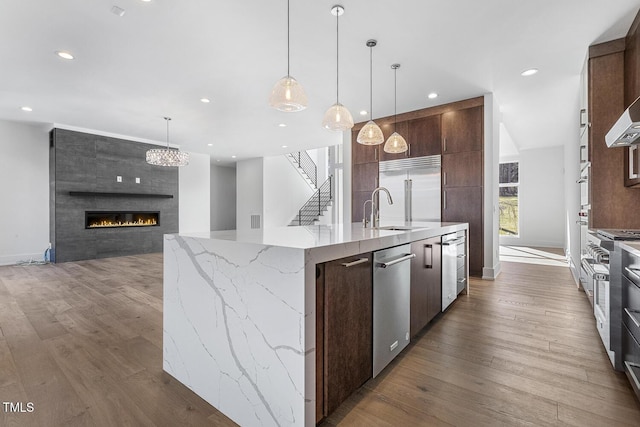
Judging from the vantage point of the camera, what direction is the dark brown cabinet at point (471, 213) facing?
facing the viewer

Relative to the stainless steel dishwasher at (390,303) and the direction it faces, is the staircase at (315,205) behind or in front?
behind

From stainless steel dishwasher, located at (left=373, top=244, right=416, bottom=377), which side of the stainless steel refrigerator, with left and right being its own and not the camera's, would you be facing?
front

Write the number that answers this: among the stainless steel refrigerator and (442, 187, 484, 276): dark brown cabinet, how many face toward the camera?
2

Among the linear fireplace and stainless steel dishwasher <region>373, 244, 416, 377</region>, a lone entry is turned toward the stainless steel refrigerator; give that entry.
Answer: the linear fireplace

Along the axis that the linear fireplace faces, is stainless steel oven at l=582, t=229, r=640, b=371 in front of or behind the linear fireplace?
in front

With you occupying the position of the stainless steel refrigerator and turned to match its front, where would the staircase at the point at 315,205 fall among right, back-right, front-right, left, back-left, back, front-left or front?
back-right

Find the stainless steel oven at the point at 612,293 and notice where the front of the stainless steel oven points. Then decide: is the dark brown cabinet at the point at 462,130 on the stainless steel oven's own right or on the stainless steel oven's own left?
on the stainless steel oven's own right

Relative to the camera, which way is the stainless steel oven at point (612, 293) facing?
to the viewer's left

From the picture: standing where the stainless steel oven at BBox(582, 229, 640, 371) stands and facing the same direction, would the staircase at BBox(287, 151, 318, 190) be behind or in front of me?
in front

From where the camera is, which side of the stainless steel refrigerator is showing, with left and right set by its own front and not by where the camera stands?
front

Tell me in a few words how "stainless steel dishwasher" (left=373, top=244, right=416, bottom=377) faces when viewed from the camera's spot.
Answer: facing the viewer and to the right of the viewer

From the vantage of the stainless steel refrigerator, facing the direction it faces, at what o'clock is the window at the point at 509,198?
The window is roughly at 7 o'clock from the stainless steel refrigerator.
